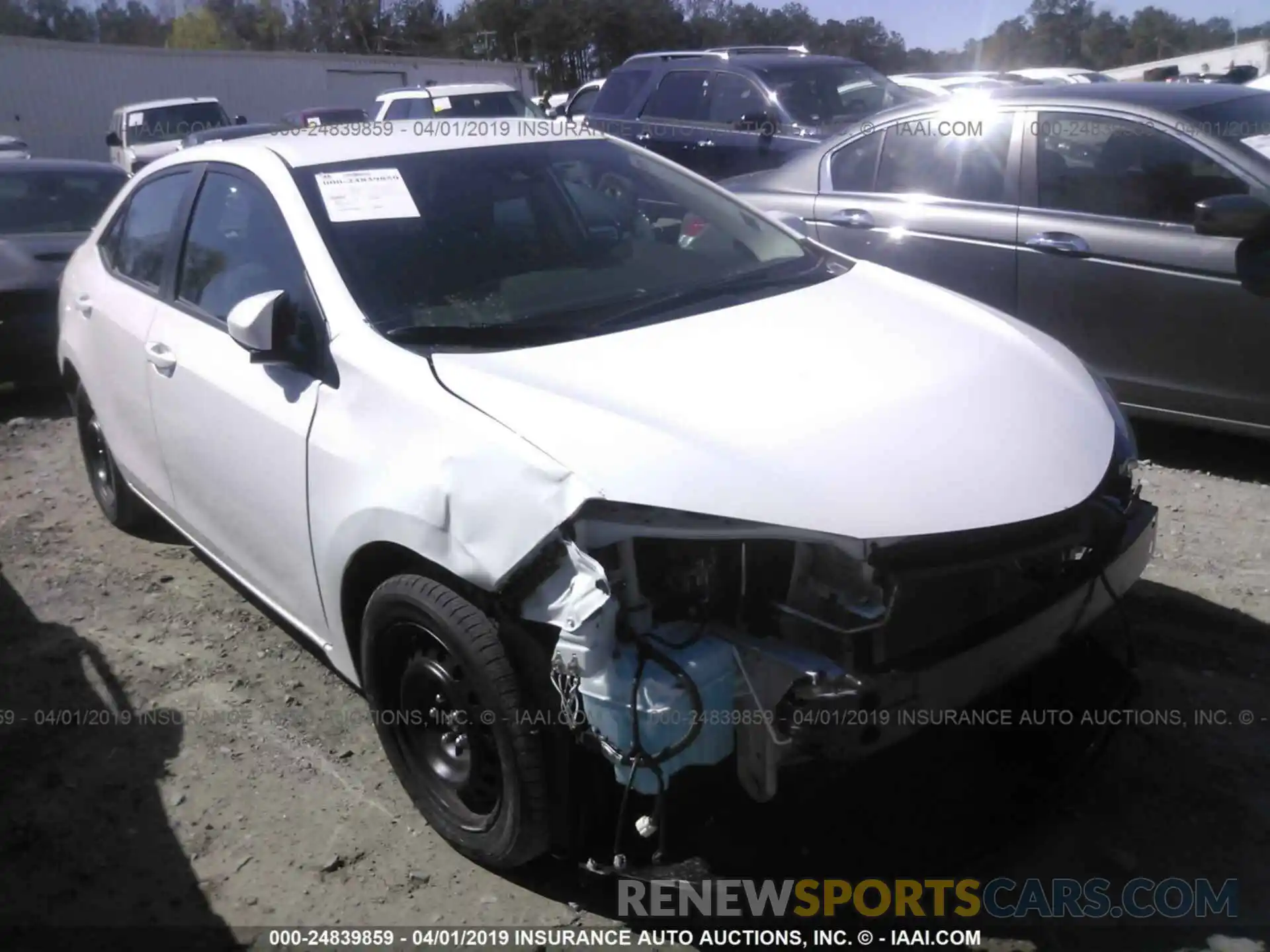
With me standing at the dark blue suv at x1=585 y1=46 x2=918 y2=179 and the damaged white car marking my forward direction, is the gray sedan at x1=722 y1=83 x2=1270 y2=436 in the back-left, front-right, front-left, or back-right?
front-left

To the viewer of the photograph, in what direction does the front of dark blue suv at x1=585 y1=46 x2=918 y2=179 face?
facing the viewer and to the right of the viewer

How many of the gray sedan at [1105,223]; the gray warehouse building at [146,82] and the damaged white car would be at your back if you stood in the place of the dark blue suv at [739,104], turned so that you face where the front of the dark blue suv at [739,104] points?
1

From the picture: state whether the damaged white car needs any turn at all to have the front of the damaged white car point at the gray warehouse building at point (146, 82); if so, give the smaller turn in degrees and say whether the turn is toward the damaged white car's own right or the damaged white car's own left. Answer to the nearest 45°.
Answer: approximately 135° to the damaged white car's own left

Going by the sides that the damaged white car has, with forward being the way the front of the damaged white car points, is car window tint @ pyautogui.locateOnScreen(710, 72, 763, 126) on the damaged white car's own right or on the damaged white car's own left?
on the damaged white car's own left

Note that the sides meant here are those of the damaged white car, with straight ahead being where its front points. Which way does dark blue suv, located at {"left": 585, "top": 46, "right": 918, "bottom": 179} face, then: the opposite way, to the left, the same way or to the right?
the same way

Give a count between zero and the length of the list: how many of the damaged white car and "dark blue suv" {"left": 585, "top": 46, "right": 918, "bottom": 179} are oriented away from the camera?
0

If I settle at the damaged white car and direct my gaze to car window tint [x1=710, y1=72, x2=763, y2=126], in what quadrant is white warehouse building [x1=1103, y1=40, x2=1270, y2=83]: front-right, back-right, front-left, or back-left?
front-right

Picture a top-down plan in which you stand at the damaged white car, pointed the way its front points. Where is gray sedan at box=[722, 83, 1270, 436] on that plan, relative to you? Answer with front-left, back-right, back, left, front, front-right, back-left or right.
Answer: left

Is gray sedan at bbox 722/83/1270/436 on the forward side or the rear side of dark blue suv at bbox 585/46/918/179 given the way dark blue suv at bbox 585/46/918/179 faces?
on the forward side

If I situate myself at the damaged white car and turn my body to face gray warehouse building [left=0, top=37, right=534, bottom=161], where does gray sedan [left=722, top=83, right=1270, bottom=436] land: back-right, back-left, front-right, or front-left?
front-right

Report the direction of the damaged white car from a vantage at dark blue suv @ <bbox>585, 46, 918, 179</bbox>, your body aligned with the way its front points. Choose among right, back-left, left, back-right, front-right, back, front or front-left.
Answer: front-right

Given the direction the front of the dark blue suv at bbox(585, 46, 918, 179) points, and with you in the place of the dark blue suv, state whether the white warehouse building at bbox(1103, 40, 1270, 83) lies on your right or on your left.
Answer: on your left

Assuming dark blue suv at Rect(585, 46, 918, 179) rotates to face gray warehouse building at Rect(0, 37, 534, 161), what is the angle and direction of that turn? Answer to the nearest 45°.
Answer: approximately 180°

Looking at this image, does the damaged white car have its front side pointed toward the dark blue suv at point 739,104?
no

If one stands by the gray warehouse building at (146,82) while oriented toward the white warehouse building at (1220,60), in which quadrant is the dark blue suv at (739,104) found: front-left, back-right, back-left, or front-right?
front-right
